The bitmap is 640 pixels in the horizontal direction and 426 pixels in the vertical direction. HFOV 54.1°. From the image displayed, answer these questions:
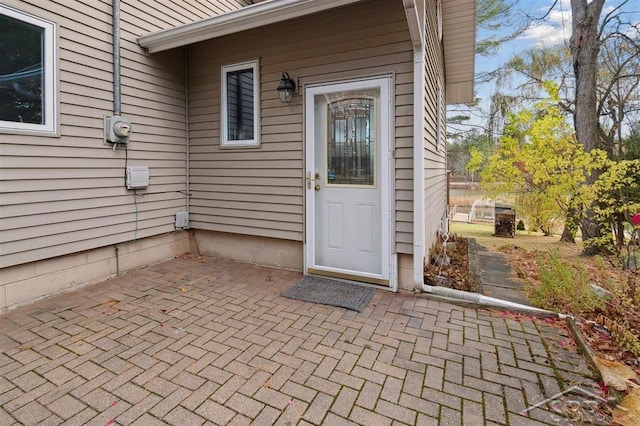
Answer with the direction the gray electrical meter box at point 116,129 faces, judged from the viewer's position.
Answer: facing the viewer and to the right of the viewer

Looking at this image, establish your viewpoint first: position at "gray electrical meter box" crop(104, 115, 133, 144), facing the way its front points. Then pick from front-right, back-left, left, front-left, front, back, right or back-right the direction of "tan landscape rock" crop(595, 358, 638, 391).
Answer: front

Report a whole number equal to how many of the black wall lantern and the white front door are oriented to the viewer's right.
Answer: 0

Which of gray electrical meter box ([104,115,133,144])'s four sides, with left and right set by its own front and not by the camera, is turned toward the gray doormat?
front

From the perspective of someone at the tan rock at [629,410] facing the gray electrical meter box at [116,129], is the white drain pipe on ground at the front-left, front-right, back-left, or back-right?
front-right

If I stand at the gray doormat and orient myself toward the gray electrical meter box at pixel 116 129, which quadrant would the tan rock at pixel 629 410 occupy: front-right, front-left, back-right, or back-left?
back-left

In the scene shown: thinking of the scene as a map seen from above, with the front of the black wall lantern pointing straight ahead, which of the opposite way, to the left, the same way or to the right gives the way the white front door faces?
the same way

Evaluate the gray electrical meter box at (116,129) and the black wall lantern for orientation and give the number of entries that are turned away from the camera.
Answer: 0

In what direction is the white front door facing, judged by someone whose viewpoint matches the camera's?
facing the viewer and to the left of the viewer
